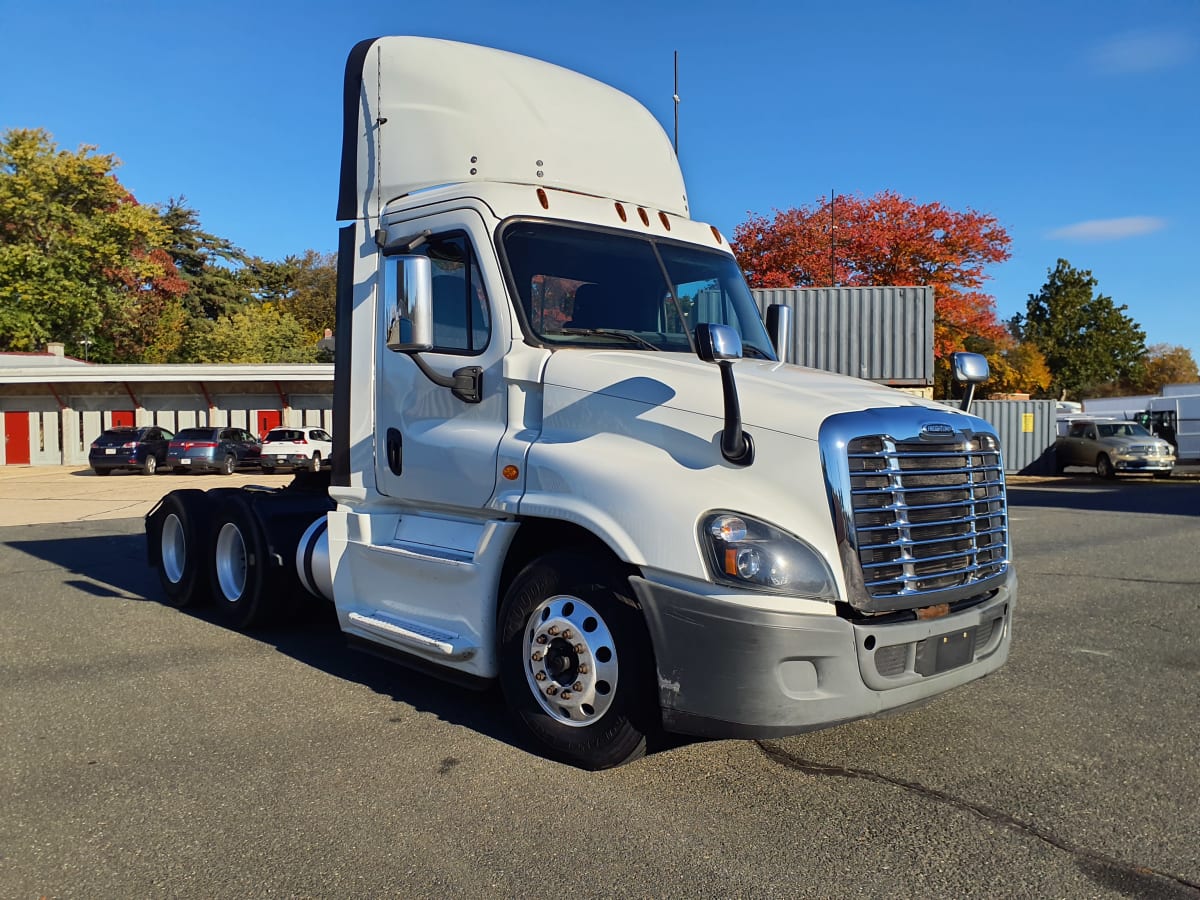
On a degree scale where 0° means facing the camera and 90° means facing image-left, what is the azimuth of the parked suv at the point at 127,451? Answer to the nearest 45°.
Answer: approximately 225°

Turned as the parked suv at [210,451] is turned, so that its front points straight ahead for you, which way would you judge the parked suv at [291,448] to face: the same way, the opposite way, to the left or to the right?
the same way

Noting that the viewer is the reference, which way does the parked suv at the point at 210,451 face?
facing away from the viewer and to the right of the viewer

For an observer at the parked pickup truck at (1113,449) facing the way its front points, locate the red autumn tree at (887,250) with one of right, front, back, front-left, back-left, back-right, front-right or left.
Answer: back

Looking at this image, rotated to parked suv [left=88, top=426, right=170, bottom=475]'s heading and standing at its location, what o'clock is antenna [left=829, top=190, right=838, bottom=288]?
The antenna is roughly at 2 o'clock from the parked suv.

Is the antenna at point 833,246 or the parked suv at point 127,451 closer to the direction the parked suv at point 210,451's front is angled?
the antenna

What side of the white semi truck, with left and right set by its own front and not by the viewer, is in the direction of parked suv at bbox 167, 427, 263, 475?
back

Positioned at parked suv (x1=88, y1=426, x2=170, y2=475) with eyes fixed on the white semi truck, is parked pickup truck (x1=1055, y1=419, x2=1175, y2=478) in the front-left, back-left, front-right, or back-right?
front-left

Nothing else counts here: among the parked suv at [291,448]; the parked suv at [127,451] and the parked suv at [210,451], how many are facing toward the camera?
0

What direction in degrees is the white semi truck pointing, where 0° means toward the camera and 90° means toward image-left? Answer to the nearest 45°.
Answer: approximately 315°

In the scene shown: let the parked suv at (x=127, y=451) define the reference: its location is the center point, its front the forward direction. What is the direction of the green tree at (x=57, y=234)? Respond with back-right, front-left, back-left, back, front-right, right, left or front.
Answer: front-left

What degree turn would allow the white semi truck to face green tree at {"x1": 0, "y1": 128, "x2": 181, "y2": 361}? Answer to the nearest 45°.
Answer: approximately 180°

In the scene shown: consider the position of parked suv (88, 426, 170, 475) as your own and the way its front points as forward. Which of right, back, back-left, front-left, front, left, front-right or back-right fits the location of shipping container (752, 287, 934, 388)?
right

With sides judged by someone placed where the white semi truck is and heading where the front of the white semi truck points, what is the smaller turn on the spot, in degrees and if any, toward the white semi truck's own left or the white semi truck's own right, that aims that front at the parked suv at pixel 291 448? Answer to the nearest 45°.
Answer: approximately 135° to the white semi truck's own left

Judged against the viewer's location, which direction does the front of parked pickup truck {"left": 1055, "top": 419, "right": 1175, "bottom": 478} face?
facing the viewer and to the right of the viewer

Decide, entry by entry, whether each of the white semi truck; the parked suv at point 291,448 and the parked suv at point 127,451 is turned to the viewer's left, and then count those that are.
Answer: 0

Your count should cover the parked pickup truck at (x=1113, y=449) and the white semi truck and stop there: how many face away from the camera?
0
